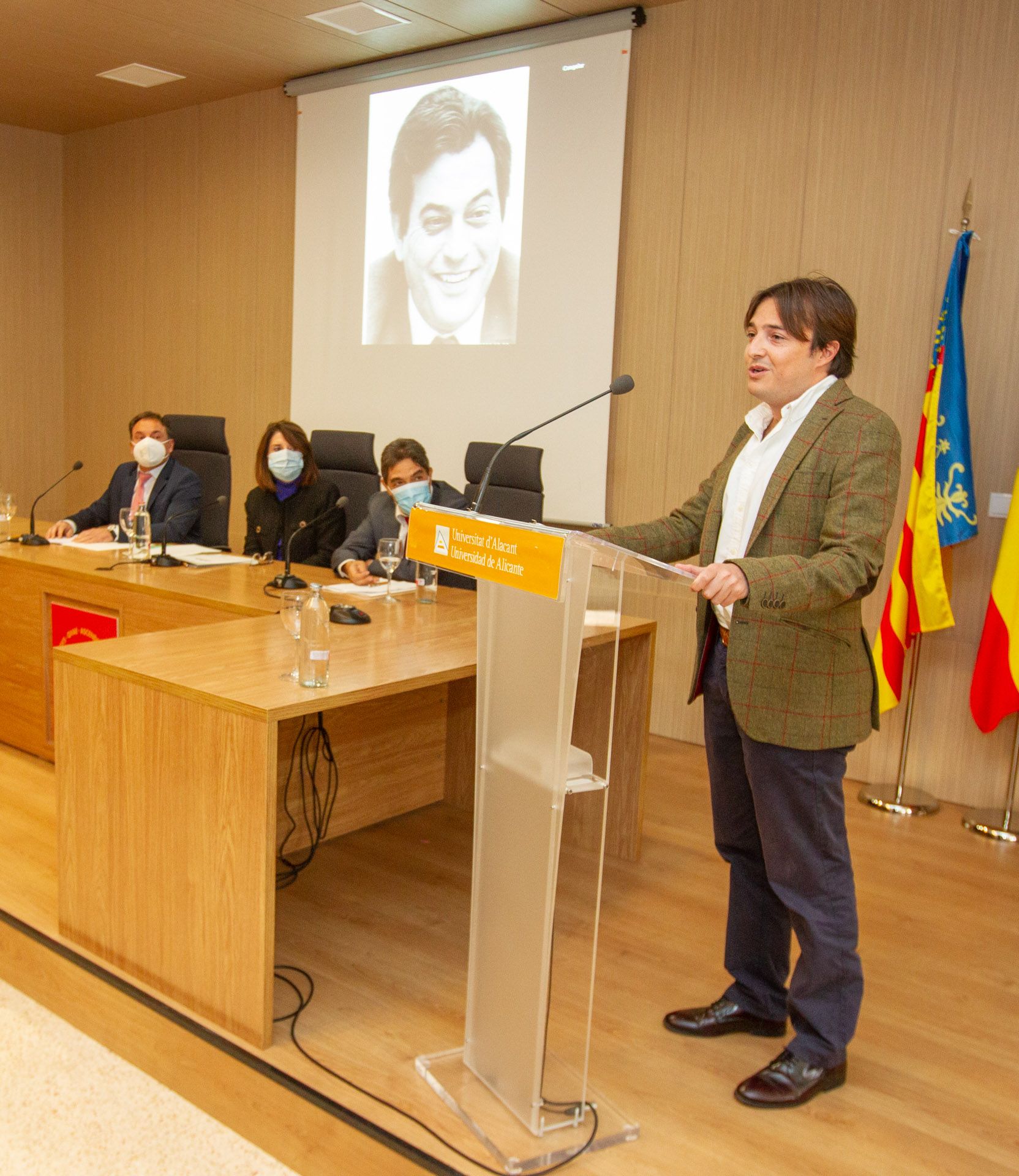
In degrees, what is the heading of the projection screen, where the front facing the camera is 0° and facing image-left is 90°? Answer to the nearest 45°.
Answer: approximately 45°

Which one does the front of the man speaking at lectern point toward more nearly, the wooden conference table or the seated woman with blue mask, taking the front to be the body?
the wooden conference table

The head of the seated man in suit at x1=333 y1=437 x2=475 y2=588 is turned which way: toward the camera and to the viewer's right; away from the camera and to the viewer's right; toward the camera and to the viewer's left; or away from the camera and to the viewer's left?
toward the camera and to the viewer's right

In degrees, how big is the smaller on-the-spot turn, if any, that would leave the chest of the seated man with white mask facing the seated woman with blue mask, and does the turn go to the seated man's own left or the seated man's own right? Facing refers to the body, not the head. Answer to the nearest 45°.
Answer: approximately 90° to the seated man's own left
